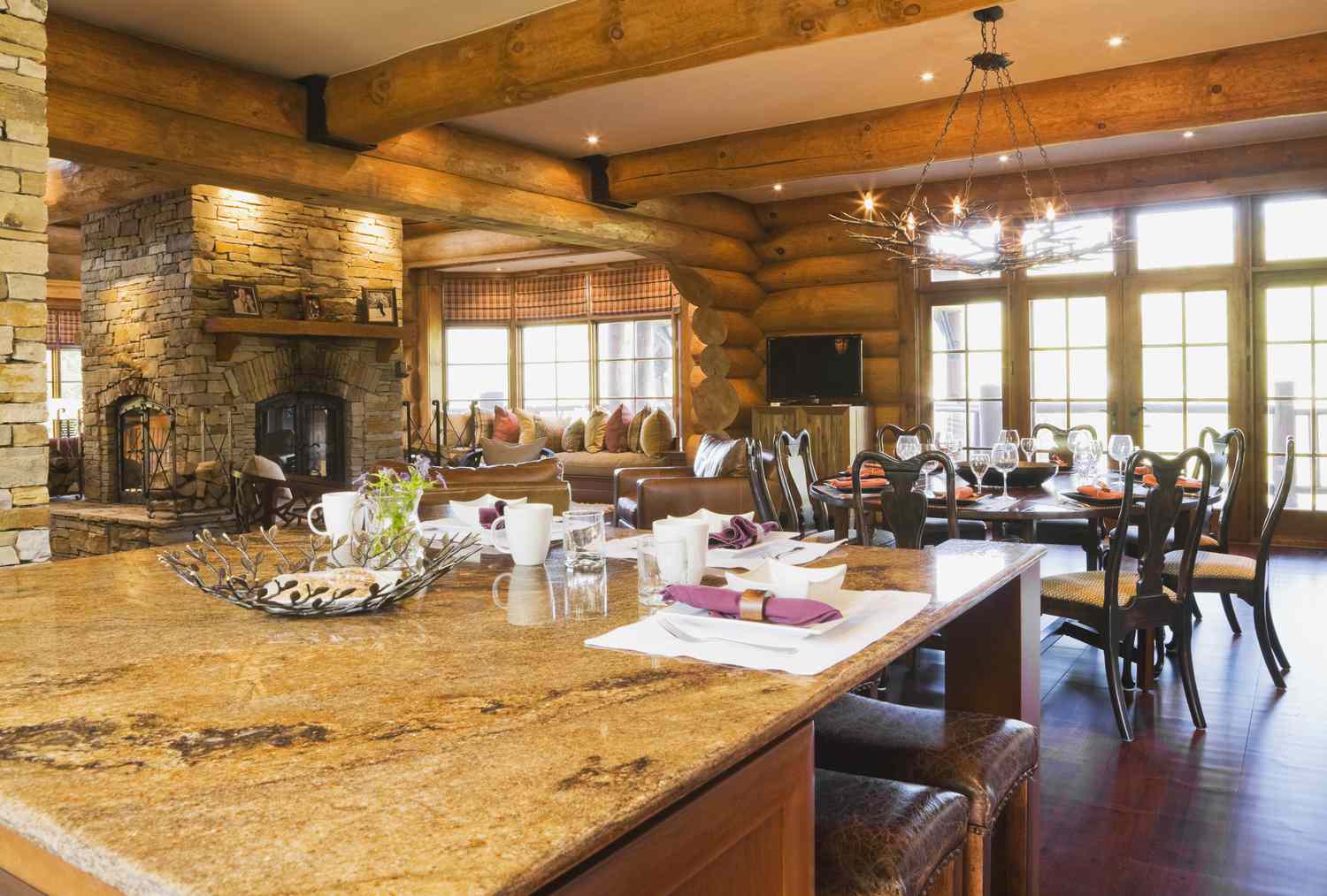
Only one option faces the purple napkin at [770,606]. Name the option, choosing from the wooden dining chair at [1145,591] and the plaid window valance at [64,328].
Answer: the plaid window valance

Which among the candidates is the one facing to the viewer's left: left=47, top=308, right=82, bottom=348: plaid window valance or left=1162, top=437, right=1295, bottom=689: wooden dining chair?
the wooden dining chair

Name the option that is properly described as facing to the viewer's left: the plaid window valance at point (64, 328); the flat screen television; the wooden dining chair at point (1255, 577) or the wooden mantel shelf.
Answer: the wooden dining chair

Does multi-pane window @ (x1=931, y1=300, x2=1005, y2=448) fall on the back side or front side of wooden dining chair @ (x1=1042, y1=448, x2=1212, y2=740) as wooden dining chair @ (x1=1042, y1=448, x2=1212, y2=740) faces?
on the front side

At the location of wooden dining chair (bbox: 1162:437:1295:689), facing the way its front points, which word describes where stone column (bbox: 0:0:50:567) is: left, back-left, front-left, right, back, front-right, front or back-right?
front-left

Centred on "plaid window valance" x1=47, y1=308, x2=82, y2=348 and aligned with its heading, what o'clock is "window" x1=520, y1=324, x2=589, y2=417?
The window is roughly at 10 o'clock from the plaid window valance.

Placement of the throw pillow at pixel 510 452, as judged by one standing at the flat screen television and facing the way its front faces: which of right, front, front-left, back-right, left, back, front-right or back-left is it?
right

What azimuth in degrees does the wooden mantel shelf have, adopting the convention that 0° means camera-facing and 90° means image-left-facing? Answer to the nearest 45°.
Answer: approximately 315°

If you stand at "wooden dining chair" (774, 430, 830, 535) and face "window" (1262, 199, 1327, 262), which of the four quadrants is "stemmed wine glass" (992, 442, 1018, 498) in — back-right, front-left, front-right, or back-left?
front-right

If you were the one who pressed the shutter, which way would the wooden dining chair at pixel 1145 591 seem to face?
facing away from the viewer and to the left of the viewer

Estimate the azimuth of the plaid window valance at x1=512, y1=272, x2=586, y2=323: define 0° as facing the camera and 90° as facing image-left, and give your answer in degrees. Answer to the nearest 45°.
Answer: approximately 45°

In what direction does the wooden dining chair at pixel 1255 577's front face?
to the viewer's left

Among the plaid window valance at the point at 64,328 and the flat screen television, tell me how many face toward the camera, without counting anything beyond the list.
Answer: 2

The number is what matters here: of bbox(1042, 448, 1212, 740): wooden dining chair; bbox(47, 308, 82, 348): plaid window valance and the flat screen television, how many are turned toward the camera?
2

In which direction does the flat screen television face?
toward the camera

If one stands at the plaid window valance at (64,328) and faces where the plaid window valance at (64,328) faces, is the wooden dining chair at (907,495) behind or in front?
in front
